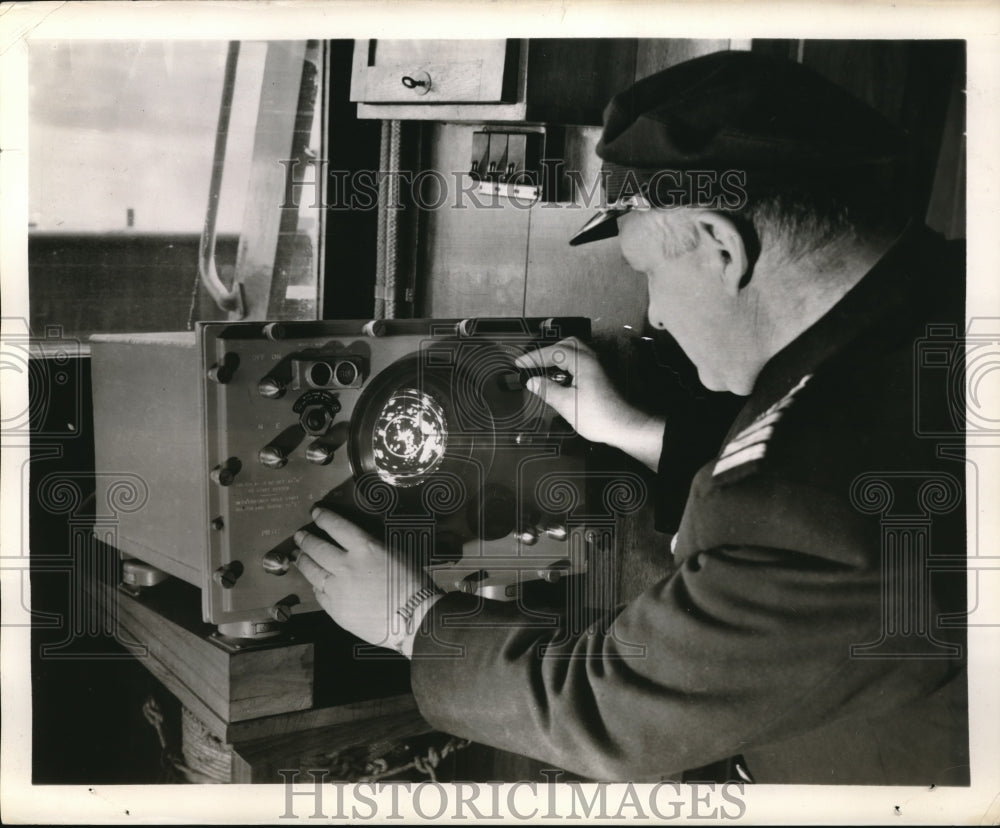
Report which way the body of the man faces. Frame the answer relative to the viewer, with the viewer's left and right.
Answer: facing away from the viewer and to the left of the viewer

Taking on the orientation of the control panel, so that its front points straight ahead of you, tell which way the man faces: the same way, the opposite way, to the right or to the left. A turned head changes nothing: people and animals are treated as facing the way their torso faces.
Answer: the opposite way

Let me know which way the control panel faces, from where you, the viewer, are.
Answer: facing the viewer and to the right of the viewer
